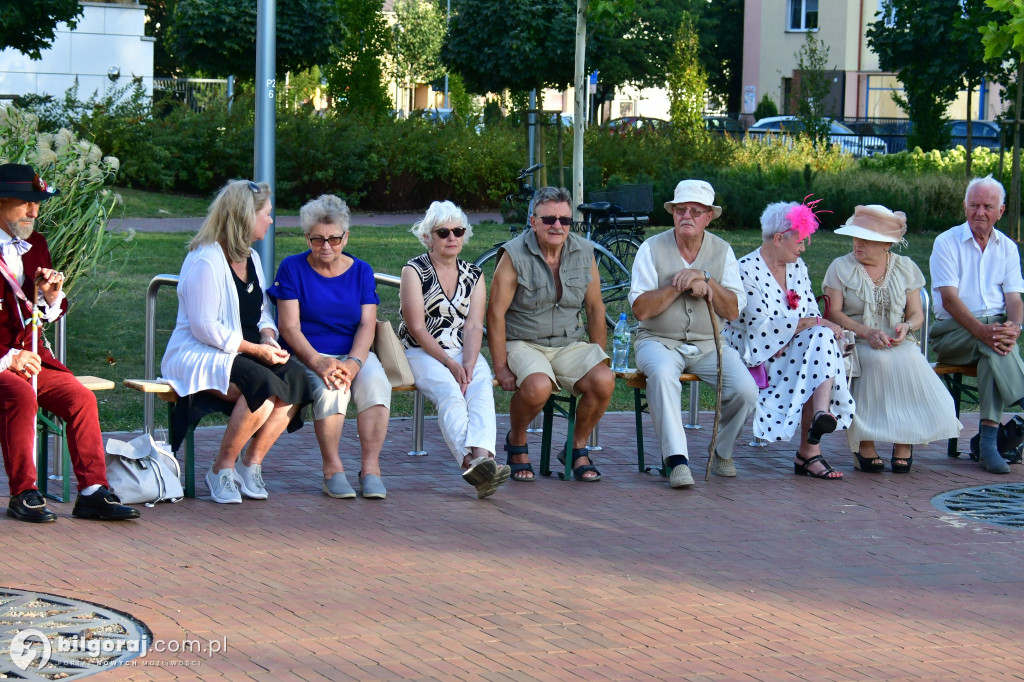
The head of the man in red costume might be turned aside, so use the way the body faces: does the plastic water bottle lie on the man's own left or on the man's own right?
on the man's own left

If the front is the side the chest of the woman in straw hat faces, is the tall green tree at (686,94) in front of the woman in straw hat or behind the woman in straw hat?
behind

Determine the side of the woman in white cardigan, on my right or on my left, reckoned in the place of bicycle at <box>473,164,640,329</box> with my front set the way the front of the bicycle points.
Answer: on my left

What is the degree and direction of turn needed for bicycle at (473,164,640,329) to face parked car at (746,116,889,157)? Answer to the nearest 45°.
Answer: approximately 90° to its right

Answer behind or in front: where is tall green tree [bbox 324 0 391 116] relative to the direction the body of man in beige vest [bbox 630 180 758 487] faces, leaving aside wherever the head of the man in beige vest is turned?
behind

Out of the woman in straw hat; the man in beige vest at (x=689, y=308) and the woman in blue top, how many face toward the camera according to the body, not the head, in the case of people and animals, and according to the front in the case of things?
3

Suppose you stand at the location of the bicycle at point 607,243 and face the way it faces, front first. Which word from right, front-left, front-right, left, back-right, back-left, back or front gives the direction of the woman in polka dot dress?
left

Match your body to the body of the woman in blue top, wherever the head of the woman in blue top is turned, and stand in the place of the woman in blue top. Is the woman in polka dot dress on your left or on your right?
on your left

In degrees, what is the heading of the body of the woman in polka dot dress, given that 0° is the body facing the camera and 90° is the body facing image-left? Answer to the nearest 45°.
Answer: approximately 315°

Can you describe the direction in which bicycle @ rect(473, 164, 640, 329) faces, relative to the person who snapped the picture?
facing to the left of the viewer
